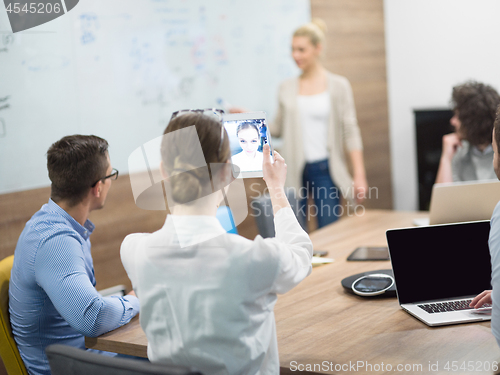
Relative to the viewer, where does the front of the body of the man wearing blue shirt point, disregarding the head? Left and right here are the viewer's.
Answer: facing away from the viewer and to the right of the viewer

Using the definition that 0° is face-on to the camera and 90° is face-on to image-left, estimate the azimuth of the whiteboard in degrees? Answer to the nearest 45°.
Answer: approximately 315°

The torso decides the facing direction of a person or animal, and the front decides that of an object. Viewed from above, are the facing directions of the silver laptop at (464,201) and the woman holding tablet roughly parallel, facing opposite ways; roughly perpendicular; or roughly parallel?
roughly parallel

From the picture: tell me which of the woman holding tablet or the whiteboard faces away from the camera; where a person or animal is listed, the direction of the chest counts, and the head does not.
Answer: the woman holding tablet

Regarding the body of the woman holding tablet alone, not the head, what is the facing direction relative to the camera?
away from the camera

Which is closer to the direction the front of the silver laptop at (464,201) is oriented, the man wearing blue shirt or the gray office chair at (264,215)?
the gray office chair

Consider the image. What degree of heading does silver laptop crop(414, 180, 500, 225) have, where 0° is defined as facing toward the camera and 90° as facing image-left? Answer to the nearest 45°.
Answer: approximately 135°

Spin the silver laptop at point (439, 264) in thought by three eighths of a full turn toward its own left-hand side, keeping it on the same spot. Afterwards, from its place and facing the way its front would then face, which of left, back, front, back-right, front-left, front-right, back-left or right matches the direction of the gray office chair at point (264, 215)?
front-left

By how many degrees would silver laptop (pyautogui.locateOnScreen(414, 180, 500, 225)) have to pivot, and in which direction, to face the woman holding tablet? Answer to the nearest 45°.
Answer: approximately 90° to its left

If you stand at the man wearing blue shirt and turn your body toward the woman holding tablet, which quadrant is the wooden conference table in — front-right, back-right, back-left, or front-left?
front-left

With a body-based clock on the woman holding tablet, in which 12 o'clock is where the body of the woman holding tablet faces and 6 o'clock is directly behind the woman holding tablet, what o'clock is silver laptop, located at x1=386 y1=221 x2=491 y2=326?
The silver laptop is roughly at 2 o'clock from the woman holding tablet.

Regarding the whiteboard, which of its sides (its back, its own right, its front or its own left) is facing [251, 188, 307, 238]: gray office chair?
front

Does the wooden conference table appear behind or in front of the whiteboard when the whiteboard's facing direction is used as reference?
in front

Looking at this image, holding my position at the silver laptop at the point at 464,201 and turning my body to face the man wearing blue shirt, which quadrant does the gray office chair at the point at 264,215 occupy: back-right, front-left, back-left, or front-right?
front-right

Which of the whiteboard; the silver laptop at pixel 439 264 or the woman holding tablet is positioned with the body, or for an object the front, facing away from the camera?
the woman holding tablet

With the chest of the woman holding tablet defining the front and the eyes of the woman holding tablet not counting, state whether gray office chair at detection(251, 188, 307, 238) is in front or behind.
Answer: in front

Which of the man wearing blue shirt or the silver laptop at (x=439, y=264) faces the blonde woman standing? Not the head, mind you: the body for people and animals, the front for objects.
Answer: the man wearing blue shirt

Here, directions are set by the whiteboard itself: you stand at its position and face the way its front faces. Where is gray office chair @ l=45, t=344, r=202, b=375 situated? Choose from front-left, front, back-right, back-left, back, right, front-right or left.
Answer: front-right

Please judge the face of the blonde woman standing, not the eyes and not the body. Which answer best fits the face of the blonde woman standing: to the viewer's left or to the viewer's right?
to the viewer's left

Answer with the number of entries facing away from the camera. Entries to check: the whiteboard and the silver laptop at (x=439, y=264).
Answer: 0
